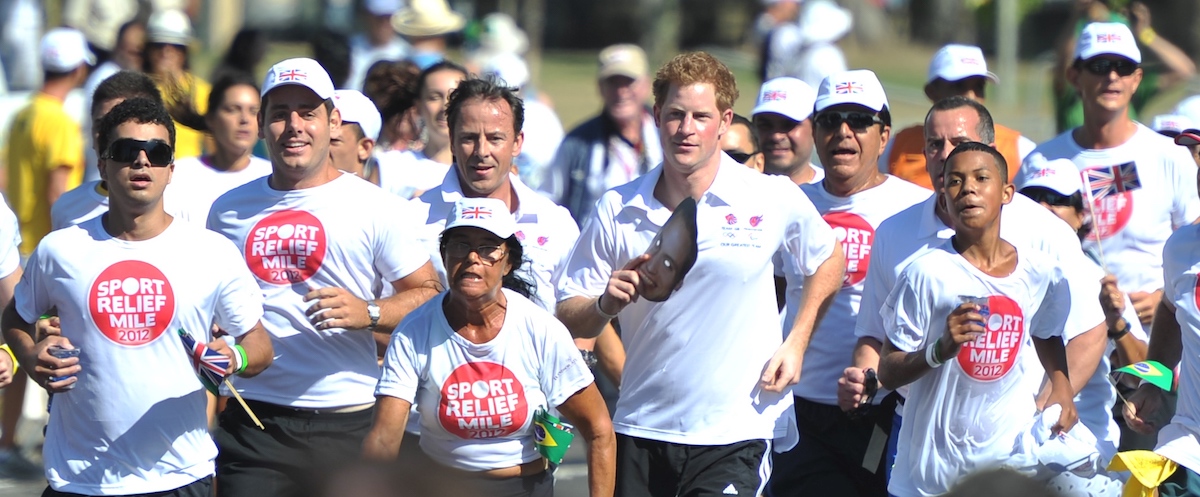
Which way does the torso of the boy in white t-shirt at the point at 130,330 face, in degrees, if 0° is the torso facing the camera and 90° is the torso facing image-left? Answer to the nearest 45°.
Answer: approximately 0°

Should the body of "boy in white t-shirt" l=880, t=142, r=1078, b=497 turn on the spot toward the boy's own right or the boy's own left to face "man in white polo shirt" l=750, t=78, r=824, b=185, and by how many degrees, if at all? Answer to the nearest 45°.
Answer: approximately 135° to the boy's own right

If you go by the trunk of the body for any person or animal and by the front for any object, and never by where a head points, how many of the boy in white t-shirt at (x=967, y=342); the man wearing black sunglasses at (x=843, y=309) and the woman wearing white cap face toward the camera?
3

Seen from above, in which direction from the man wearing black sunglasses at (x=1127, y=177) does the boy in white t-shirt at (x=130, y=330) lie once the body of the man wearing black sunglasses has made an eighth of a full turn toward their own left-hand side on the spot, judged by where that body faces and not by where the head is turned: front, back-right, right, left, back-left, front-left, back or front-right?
right

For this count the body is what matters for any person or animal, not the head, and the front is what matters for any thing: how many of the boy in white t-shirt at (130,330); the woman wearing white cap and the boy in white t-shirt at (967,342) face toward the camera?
3

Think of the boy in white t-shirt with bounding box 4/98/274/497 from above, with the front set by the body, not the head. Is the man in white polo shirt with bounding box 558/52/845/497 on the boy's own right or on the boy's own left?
on the boy's own left
